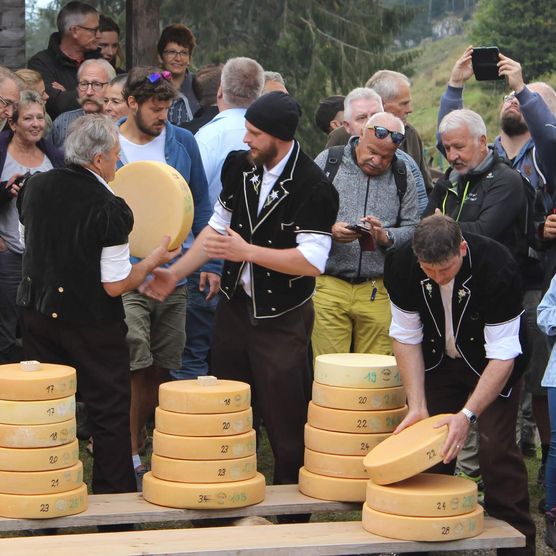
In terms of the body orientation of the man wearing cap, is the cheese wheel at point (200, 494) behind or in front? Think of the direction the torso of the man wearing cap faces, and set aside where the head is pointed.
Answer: in front

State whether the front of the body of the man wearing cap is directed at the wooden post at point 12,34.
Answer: no

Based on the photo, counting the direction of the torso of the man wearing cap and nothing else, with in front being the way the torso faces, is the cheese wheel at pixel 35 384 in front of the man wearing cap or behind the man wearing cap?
in front

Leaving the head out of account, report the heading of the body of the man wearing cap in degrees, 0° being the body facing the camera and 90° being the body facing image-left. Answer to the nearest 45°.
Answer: approximately 45°

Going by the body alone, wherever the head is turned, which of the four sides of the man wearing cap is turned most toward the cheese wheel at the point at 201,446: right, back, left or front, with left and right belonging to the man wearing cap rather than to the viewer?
front

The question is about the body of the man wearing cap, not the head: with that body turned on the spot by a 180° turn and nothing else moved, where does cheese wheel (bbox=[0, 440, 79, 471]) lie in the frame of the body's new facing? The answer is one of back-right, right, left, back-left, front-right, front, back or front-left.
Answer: back

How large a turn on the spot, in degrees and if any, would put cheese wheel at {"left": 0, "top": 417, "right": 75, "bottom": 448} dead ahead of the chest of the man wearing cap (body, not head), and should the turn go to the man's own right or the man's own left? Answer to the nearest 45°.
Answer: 0° — they already face it

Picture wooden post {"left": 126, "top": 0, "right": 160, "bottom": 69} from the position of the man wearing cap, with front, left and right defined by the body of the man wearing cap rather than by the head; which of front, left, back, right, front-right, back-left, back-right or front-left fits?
back-right

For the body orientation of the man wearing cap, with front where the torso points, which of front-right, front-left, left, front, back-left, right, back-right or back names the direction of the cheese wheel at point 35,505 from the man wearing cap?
front

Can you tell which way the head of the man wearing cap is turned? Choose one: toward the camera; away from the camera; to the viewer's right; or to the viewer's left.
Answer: to the viewer's left
